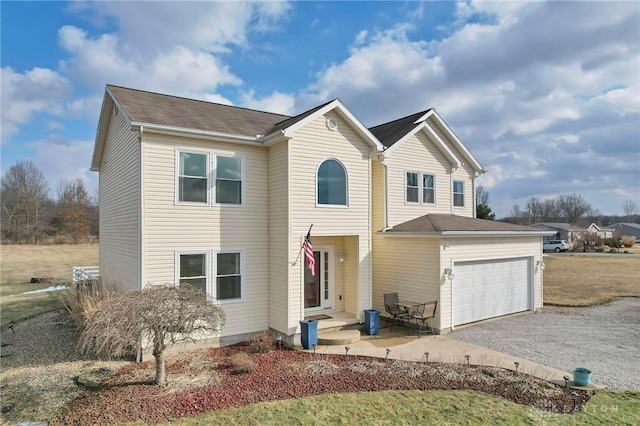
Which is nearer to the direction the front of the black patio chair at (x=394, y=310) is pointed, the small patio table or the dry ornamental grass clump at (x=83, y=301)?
the small patio table

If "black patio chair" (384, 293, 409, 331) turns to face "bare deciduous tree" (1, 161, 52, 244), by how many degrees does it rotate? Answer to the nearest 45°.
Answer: approximately 180°

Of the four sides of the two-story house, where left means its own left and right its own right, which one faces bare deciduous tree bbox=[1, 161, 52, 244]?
back

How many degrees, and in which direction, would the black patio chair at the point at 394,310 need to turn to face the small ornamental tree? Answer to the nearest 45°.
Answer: approximately 90° to its right

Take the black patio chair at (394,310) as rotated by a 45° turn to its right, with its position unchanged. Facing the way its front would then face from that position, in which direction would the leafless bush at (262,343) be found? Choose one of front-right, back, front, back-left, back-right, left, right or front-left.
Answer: front-right

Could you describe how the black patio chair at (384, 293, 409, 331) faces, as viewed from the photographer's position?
facing the viewer and to the right of the viewer

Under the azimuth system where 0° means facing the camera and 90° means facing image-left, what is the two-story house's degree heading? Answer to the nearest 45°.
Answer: approximately 315°

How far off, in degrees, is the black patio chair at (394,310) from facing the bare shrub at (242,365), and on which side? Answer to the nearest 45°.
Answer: approximately 90° to its right

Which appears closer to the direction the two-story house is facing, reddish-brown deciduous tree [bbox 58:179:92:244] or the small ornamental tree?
the small ornamental tree

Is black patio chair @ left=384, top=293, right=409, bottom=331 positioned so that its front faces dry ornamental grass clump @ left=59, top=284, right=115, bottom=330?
no
